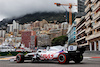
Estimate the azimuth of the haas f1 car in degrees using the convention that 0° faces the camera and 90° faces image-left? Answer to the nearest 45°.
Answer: approximately 135°
